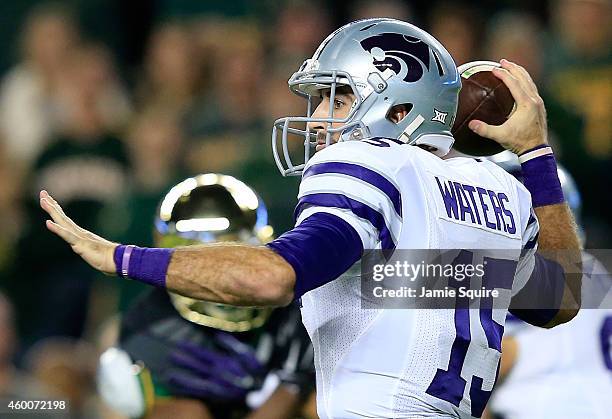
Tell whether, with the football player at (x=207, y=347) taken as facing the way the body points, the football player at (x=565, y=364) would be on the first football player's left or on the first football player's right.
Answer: on the first football player's left

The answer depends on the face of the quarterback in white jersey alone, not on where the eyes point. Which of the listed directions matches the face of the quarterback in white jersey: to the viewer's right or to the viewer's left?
to the viewer's left

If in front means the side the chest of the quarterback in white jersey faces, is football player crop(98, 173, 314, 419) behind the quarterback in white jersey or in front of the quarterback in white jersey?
in front

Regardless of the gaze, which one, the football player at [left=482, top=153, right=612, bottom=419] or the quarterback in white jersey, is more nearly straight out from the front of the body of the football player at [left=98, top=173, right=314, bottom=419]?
the quarterback in white jersey

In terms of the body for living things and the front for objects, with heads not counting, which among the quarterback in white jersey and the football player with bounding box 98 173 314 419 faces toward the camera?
the football player

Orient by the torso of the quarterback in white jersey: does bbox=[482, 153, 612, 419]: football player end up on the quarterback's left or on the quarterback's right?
on the quarterback's right

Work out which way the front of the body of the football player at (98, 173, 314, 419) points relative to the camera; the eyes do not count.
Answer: toward the camera

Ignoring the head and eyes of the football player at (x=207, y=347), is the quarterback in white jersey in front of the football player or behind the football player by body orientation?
in front

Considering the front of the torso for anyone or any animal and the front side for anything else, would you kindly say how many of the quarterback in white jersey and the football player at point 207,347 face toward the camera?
1

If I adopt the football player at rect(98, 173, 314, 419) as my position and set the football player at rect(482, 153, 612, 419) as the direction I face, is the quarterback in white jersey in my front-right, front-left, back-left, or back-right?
front-right

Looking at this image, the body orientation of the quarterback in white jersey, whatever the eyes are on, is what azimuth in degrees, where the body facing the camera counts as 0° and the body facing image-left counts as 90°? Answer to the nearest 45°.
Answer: approximately 135°
